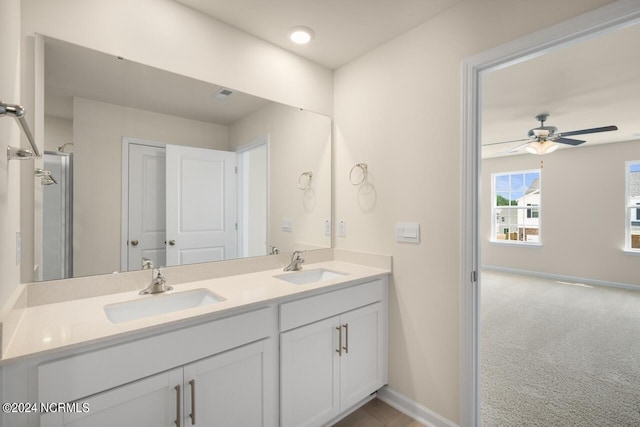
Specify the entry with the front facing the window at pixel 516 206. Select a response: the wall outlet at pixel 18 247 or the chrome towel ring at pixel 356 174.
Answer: the wall outlet

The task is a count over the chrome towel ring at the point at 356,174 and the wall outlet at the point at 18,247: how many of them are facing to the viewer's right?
1

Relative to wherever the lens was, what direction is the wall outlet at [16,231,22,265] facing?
facing to the right of the viewer

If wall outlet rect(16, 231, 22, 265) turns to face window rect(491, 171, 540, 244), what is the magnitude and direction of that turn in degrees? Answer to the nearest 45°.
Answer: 0° — it already faces it

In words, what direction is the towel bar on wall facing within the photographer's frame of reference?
facing to the right of the viewer

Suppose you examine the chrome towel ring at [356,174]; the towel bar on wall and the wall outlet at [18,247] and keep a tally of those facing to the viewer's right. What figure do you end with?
2

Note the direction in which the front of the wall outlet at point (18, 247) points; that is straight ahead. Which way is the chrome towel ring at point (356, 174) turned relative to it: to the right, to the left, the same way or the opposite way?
the opposite way

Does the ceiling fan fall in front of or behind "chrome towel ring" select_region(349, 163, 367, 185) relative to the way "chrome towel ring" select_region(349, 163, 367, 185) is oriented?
behind
